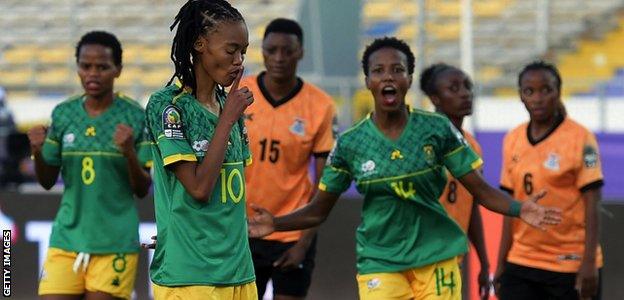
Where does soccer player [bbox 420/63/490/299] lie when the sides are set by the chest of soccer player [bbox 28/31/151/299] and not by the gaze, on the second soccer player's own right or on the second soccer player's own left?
on the second soccer player's own left

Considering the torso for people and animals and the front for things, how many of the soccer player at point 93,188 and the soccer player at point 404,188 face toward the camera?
2

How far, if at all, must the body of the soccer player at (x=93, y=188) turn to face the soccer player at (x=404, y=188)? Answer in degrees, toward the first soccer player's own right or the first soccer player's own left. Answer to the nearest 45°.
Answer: approximately 45° to the first soccer player's own left

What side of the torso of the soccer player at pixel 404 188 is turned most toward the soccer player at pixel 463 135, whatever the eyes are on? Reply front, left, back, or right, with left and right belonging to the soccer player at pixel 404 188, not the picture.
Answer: back

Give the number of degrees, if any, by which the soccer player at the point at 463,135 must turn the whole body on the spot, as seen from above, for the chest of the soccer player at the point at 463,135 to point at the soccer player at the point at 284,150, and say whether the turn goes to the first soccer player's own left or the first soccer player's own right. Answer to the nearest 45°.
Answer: approximately 135° to the first soccer player's own right
